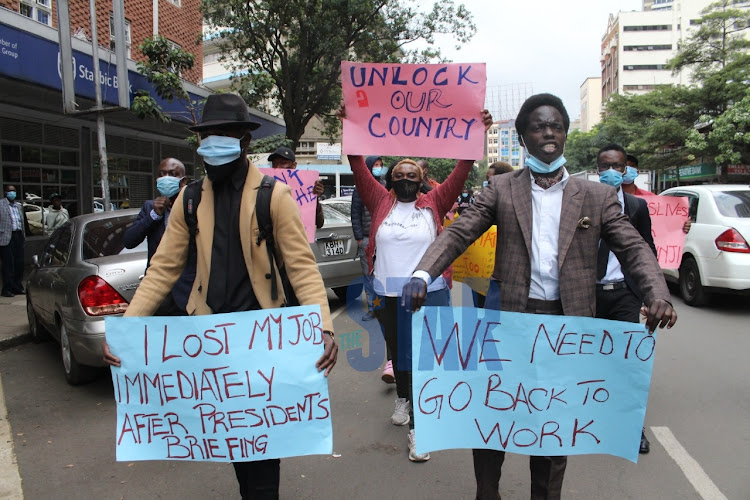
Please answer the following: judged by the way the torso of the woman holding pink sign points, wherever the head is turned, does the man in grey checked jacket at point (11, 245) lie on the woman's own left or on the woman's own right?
on the woman's own right

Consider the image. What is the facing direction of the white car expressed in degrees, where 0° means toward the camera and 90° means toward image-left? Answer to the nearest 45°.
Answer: approximately 135°

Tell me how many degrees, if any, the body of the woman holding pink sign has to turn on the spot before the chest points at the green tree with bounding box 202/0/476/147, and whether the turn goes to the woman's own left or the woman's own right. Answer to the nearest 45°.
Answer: approximately 180°

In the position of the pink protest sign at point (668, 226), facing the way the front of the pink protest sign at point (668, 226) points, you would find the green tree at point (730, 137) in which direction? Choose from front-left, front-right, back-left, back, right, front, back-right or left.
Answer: back

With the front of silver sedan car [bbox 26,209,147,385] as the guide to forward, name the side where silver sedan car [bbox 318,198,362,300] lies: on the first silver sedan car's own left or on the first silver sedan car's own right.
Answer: on the first silver sedan car's own right

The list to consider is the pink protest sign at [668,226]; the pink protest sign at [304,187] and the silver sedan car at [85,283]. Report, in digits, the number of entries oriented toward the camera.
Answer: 2

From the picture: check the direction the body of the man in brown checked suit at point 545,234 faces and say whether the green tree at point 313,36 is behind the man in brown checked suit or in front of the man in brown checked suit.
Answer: behind

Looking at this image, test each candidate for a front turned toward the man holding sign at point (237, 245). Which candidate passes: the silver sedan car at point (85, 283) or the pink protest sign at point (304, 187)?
the pink protest sign

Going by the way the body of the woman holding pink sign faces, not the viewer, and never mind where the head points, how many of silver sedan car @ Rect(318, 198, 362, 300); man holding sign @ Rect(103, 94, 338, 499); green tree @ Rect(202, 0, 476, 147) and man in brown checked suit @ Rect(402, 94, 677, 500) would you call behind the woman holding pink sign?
2

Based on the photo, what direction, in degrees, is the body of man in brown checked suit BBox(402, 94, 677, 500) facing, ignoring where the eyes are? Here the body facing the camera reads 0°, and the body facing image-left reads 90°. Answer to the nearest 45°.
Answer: approximately 0°

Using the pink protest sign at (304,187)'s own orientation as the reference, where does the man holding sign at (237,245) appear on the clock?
The man holding sign is roughly at 12 o'clock from the pink protest sign.

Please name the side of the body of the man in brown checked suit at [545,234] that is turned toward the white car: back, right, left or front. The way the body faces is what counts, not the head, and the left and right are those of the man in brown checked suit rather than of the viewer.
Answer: back
